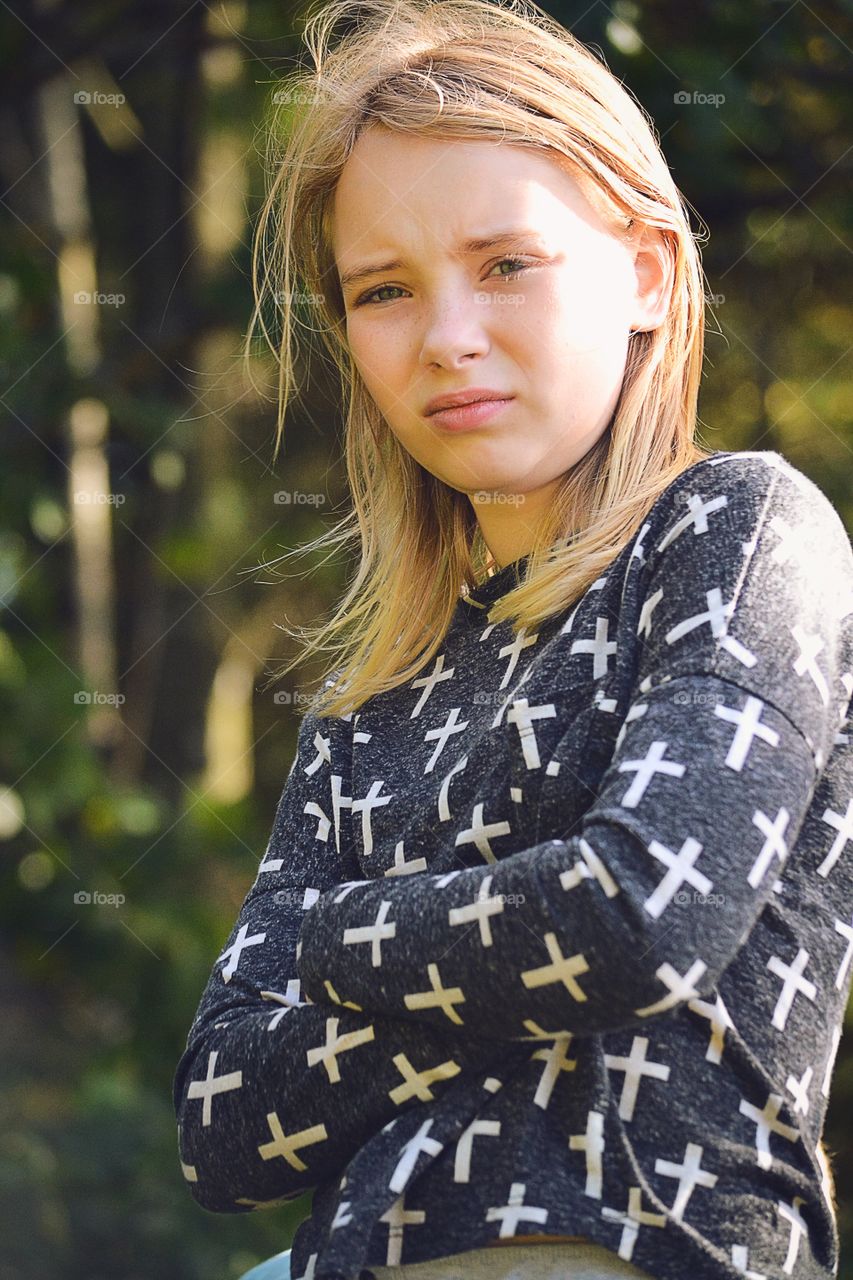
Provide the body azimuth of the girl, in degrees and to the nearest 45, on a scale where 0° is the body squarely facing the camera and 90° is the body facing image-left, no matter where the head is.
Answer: approximately 45°
